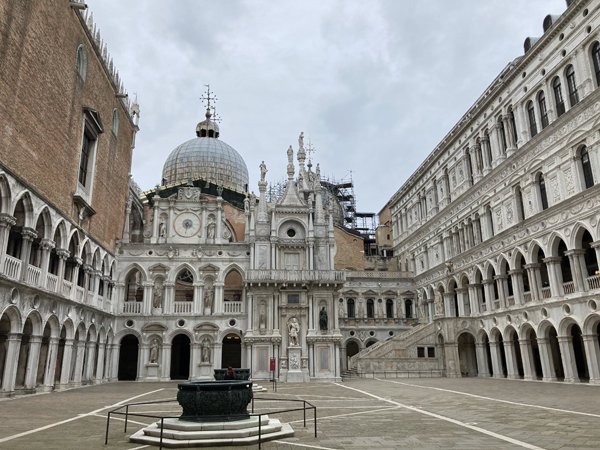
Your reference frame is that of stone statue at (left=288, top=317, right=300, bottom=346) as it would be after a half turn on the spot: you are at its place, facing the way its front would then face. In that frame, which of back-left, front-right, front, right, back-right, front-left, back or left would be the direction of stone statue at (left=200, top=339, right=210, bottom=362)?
left

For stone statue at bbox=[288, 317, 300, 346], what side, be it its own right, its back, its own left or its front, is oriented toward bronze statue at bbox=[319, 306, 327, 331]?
left

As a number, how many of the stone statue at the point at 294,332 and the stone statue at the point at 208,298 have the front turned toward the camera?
2

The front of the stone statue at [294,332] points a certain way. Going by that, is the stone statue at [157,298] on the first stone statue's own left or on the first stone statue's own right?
on the first stone statue's own right

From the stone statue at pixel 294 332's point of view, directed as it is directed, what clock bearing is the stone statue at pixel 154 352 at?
the stone statue at pixel 154 352 is roughly at 3 o'clock from the stone statue at pixel 294 332.

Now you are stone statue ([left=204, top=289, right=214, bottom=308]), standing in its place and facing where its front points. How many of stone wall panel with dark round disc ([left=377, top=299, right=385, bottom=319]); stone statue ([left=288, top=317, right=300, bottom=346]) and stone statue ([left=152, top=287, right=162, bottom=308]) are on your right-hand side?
1

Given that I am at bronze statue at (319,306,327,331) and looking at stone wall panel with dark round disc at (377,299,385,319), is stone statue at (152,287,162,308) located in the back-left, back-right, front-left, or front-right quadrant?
back-left

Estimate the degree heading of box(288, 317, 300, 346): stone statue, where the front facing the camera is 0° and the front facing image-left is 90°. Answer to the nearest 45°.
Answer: approximately 0°

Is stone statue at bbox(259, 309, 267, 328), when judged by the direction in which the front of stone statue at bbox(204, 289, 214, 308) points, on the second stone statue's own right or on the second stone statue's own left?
on the second stone statue's own left
